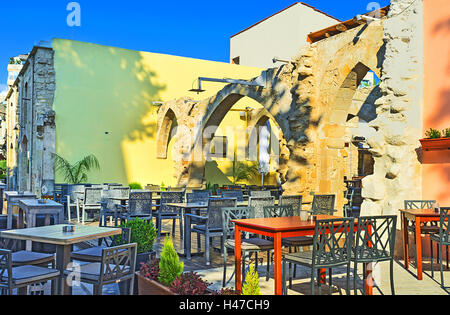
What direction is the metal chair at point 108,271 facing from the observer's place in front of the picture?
facing away from the viewer and to the left of the viewer

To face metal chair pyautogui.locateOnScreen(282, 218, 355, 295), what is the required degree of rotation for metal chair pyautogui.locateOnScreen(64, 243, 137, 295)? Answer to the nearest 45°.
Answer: approximately 135° to its right

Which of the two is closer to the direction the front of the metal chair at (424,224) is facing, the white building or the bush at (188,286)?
the bush

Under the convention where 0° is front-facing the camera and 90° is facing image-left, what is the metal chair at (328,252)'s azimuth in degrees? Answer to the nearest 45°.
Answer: approximately 135°

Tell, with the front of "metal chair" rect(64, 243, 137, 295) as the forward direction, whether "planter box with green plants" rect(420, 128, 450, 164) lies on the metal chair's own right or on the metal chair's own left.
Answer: on the metal chair's own right

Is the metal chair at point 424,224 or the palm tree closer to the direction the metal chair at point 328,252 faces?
the palm tree

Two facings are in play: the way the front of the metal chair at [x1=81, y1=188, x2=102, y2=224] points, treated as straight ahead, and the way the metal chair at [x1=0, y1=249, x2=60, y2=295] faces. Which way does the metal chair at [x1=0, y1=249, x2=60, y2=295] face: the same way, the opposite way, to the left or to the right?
the opposite way
